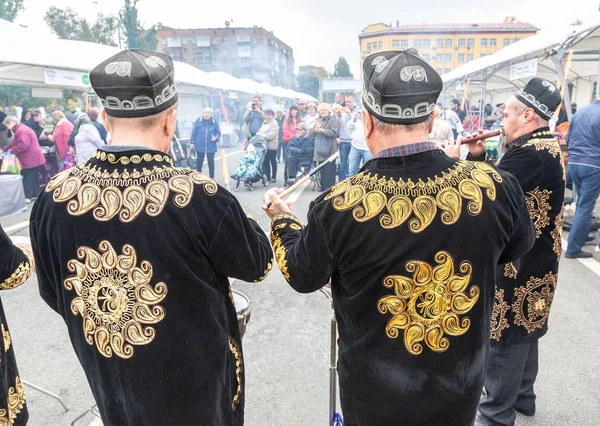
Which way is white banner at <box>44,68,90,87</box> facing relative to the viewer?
toward the camera

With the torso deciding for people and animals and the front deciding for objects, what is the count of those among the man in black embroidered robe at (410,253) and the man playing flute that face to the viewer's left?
1

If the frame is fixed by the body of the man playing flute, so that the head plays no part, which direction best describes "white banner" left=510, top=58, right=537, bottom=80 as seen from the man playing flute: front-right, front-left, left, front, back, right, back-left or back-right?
right

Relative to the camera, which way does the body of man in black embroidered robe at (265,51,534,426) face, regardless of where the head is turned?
away from the camera

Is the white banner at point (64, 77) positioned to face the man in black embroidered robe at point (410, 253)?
yes

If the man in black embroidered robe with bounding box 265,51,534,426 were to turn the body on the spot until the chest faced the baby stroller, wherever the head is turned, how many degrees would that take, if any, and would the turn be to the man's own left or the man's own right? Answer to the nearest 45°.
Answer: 0° — they already face it

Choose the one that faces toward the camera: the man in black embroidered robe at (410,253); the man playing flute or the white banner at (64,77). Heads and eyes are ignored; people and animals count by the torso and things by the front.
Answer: the white banner

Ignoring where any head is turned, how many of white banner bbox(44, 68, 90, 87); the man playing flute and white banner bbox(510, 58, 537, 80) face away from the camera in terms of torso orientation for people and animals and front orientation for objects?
0

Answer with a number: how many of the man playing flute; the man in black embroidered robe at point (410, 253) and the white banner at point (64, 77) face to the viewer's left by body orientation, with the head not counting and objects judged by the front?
1

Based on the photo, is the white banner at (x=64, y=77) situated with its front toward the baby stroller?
no

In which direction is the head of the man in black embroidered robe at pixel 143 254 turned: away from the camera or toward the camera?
away from the camera

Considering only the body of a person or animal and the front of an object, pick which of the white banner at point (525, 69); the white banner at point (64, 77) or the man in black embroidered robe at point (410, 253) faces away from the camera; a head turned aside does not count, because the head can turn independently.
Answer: the man in black embroidered robe

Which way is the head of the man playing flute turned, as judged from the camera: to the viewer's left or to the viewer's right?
to the viewer's left

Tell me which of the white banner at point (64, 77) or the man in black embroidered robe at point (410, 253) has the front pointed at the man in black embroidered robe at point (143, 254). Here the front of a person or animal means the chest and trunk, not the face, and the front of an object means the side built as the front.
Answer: the white banner

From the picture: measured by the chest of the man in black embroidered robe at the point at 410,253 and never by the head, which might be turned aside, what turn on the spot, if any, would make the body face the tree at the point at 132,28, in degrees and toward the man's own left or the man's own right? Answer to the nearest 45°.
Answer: approximately 45° to the man's own left

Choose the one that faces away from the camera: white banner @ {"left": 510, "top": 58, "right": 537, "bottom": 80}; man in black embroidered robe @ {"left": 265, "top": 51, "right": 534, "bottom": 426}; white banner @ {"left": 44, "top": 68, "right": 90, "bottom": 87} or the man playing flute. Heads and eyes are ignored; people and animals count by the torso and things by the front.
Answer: the man in black embroidered robe

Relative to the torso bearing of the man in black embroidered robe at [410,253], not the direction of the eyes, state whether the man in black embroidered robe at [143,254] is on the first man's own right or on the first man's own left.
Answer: on the first man's own left

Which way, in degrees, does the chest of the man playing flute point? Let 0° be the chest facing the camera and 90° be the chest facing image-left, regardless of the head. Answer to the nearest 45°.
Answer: approximately 90°

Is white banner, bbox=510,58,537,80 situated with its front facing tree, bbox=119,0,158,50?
no

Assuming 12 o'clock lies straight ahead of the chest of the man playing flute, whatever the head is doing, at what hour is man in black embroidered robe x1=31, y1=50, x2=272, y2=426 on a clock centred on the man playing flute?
The man in black embroidered robe is roughly at 10 o'clock from the man playing flute.

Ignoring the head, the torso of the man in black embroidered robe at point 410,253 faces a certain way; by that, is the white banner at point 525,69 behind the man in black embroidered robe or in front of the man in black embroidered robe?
in front

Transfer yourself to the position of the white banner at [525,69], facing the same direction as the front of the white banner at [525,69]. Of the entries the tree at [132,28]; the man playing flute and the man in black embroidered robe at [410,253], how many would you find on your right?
1

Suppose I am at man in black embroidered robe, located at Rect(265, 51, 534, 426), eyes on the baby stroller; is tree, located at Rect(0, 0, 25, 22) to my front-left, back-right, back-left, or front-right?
front-left
